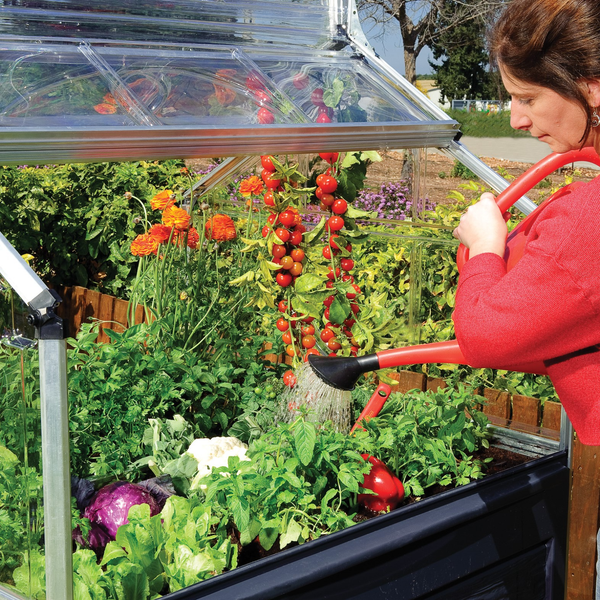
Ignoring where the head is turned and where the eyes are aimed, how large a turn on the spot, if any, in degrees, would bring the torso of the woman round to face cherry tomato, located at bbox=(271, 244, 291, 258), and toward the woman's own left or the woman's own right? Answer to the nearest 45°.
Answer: approximately 45° to the woman's own right

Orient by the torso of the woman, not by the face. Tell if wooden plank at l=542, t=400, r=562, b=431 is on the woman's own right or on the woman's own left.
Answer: on the woman's own right

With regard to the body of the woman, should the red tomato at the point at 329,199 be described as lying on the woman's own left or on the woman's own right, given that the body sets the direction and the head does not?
on the woman's own right

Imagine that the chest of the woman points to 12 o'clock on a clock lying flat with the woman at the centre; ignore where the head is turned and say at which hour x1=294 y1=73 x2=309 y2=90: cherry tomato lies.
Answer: The cherry tomato is roughly at 2 o'clock from the woman.

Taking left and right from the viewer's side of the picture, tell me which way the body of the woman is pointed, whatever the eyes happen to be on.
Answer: facing to the left of the viewer

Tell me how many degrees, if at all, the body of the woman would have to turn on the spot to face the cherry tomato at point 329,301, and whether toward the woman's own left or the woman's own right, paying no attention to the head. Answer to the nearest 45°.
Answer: approximately 45° to the woman's own right

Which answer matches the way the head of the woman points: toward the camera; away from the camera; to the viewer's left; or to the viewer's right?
to the viewer's left

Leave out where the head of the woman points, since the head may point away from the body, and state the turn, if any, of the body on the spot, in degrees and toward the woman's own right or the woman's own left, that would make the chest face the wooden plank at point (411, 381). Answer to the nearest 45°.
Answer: approximately 90° to the woman's own right

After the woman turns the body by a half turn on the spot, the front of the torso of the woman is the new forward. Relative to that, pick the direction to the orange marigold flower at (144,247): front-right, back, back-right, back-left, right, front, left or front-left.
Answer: back-left

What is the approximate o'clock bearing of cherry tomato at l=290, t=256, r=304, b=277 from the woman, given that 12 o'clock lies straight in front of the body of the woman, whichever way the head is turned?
The cherry tomato is roughly at 2 o'clock from the woman.

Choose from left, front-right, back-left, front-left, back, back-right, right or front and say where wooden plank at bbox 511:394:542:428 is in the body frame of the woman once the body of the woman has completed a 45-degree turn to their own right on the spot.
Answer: front-right

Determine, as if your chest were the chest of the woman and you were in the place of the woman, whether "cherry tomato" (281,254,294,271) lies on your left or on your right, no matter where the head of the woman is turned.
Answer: on your right

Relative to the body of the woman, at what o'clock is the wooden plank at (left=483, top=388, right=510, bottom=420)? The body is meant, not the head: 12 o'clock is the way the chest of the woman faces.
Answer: The wooden plank is roughly at 3 o'clock from the woman.
